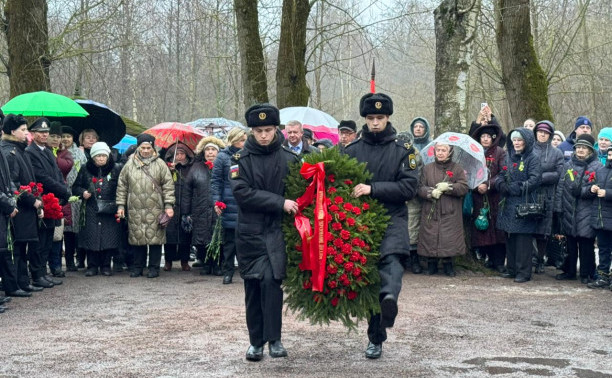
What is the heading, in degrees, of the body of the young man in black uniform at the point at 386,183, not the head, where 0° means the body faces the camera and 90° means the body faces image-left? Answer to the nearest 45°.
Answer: approximately 0°

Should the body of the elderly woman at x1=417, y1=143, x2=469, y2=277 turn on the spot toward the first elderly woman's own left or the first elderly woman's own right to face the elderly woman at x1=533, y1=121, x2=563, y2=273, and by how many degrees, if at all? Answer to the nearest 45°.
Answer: approximately 90° to the first elderly woman's own left

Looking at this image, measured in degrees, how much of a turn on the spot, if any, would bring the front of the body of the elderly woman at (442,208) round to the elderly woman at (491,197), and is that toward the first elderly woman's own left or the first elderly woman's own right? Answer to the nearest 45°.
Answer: approximately 135° to the first elderly woman's own left

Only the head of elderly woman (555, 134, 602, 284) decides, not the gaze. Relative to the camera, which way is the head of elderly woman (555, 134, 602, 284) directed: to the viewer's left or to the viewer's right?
to the viewer's left

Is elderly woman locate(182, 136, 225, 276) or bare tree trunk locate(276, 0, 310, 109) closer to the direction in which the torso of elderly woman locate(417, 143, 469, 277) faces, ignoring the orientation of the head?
the elderly woman
